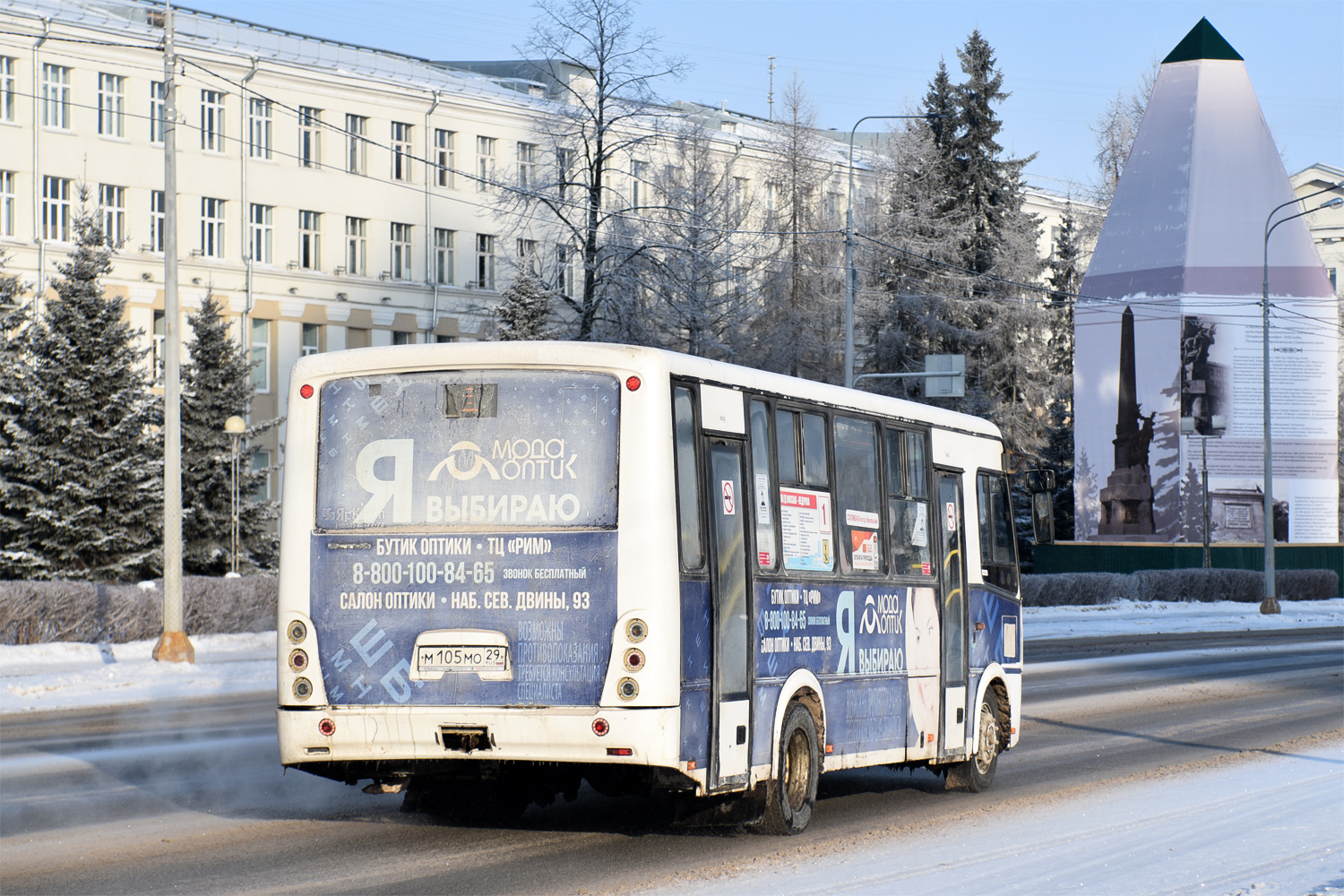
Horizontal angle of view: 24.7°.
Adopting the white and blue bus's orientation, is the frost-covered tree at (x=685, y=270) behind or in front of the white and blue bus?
in front

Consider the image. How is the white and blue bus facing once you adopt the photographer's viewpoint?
facing away from the viewer and to the right of the viewer

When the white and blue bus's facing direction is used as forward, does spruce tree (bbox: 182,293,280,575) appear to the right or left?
on its left

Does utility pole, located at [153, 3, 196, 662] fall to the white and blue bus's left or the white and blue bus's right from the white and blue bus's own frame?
on its left

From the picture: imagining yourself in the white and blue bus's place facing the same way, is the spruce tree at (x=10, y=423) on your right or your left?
on your left

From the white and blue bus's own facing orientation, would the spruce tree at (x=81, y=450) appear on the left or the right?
on its left

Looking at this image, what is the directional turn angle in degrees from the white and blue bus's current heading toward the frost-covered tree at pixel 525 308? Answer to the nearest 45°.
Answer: approximately 45° to its left

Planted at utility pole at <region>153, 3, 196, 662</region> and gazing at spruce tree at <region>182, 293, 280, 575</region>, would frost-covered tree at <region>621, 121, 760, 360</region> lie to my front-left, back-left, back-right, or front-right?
front-right

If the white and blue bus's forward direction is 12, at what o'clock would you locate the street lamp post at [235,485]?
The street lamp post is roughly at 10 o'clock from the white and blue bus.
